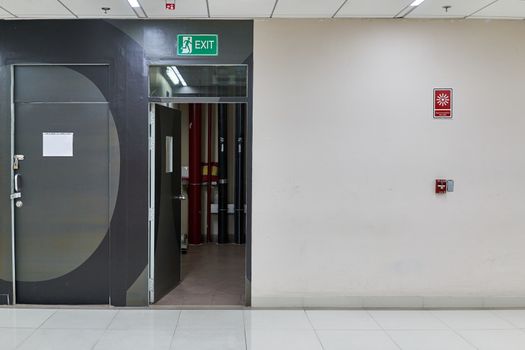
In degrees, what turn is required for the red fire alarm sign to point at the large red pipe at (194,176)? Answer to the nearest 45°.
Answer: approximately 135° to its right

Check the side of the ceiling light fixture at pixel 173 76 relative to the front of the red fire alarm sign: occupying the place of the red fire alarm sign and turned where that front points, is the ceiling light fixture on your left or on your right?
on your right

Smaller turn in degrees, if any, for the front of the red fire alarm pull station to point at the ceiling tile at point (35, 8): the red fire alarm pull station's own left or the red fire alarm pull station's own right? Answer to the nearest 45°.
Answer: approximately 45° to the red fire alarm pull station's own right

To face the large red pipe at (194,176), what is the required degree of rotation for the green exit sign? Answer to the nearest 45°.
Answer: approximately 180°

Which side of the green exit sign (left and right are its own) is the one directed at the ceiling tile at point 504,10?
left

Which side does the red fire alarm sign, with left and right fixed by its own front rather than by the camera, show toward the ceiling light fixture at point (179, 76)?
right

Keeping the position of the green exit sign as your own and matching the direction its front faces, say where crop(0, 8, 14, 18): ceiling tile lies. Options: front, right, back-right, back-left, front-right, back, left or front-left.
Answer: right

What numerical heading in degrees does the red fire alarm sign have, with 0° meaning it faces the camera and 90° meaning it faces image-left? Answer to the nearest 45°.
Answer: approximately 0°

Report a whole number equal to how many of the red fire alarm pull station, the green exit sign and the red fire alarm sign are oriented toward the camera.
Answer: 3

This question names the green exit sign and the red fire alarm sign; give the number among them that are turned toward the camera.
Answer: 2

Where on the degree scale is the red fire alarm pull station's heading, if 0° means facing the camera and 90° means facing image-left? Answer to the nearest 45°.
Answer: approximately 0°
